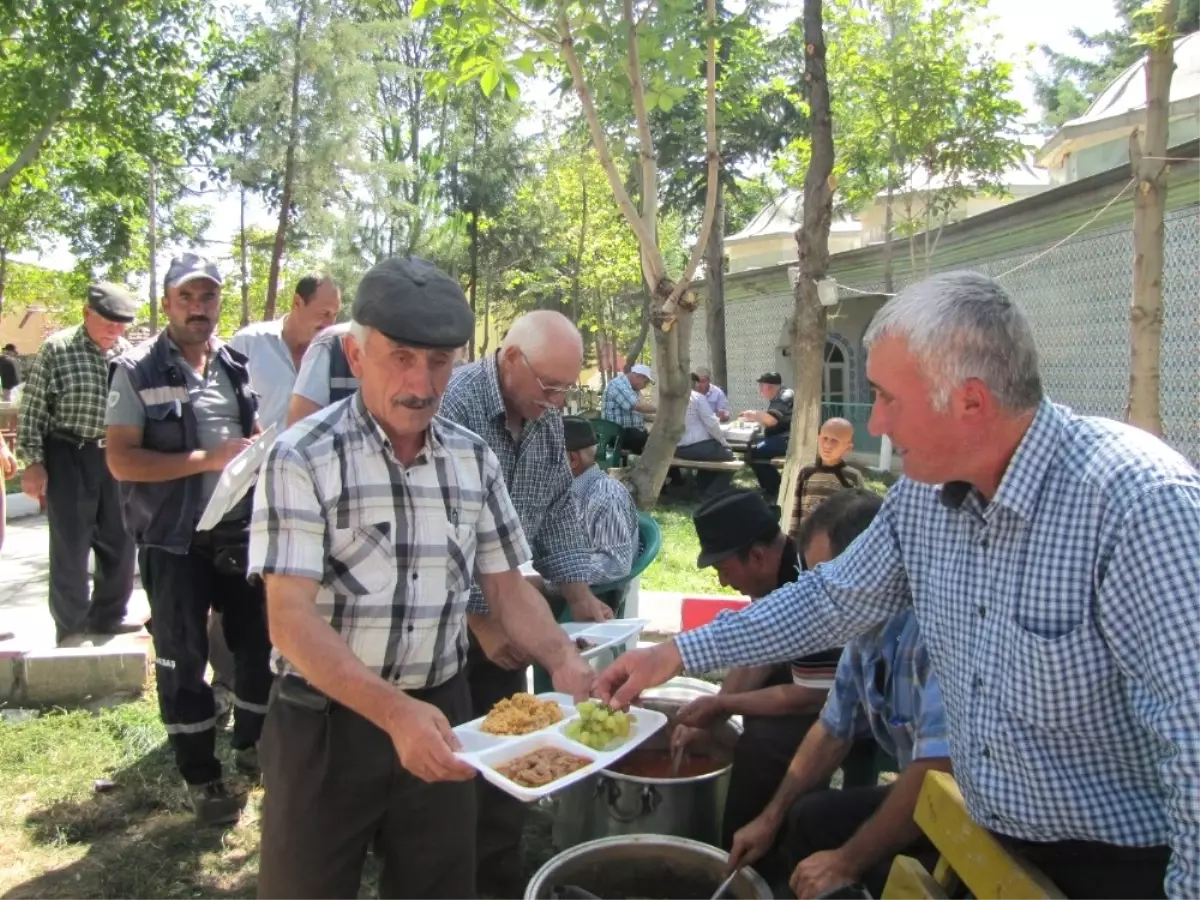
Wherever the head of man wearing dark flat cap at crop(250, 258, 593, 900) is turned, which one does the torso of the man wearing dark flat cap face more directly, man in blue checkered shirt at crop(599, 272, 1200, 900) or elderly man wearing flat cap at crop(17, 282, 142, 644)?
the man in blue checkered shirt

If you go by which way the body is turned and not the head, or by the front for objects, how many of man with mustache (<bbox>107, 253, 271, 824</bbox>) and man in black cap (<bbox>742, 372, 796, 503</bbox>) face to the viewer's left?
1

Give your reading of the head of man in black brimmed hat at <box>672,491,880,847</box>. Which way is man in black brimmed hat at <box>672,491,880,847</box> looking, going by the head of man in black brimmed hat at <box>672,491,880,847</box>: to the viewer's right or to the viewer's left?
to the viewer's left

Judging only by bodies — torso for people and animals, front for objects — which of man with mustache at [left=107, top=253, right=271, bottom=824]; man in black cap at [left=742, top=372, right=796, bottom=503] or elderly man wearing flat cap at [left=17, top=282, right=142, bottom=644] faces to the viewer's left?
the man in black cap

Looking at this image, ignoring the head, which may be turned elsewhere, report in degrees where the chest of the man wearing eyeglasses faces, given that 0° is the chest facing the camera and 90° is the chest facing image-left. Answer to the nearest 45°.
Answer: approximately 315°

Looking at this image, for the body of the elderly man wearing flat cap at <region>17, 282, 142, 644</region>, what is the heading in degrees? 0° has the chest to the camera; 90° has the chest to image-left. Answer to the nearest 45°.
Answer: approximately 315°

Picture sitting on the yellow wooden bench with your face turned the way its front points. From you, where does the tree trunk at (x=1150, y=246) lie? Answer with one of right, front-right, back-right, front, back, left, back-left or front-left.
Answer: back-right

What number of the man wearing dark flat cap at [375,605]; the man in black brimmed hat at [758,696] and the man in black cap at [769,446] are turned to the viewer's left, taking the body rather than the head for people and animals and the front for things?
2

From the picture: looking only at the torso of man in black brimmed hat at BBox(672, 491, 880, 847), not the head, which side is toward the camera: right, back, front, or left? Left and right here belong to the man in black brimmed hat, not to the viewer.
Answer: left

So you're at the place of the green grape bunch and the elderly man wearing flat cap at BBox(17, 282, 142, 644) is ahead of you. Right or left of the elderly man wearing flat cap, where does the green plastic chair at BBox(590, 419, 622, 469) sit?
right

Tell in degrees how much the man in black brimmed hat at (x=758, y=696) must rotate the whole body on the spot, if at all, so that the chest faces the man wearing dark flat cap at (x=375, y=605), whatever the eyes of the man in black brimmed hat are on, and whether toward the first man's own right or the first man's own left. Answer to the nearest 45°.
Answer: approximately 45° to the first man's own left

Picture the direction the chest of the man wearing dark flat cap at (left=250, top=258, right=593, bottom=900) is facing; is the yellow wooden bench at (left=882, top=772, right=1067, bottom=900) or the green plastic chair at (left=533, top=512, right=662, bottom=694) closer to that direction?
the yellow wooden bench
